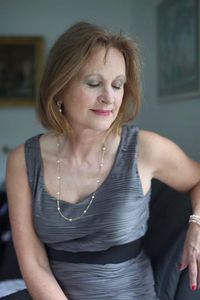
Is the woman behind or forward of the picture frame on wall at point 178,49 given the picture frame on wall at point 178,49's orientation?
forward

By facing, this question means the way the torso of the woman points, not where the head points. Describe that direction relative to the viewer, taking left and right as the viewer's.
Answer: facing the viewer

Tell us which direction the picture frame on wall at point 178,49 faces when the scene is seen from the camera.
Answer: facing the viewer and to the left of the viewer

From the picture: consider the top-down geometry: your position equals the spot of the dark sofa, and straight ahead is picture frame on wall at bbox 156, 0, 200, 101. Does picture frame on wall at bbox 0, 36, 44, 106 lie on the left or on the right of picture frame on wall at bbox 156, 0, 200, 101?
left

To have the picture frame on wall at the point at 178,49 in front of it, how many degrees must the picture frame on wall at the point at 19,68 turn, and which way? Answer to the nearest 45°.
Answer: approximately 45° to its left

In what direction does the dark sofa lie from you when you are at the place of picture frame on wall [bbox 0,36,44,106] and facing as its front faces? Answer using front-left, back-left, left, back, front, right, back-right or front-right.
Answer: front

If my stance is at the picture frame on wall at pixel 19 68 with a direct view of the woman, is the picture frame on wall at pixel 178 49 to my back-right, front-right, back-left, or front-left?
front-left

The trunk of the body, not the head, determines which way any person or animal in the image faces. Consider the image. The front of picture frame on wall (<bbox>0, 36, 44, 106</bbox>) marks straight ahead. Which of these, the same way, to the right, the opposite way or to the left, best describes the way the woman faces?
the same way

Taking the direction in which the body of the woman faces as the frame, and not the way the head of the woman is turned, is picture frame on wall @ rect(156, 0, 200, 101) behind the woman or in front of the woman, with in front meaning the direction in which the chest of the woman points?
behind

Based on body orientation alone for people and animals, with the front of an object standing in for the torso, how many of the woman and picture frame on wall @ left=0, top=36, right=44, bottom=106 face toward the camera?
2

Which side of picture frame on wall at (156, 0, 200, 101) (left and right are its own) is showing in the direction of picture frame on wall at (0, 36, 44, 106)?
right

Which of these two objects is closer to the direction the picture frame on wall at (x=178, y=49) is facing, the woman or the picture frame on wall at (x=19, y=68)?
the woman

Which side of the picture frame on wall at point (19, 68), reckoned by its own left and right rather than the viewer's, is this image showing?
front

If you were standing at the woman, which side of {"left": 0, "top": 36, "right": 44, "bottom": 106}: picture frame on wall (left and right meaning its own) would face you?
front

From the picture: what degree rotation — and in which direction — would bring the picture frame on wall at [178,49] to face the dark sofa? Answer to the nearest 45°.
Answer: approximately 45° to its left

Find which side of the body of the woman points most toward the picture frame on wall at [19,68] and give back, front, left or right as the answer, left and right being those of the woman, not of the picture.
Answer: back
